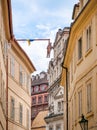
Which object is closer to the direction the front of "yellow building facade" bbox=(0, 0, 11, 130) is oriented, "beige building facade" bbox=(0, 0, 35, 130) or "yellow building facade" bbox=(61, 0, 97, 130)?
the yellow building facade

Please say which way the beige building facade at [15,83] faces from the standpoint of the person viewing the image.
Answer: facing to the right of the viewer

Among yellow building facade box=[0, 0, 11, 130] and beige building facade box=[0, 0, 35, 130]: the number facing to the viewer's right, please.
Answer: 2

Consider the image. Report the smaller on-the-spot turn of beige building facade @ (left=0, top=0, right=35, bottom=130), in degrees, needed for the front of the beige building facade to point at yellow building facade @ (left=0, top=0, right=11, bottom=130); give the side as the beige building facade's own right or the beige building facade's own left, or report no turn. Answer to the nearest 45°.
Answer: approximately 90° to the beige building facade's own right

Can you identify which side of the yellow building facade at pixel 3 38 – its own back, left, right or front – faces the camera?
right

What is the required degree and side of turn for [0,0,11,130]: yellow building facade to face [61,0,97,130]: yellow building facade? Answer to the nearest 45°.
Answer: approximately 45° to its right

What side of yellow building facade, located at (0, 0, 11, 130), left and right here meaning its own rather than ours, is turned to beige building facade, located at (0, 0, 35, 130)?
left
